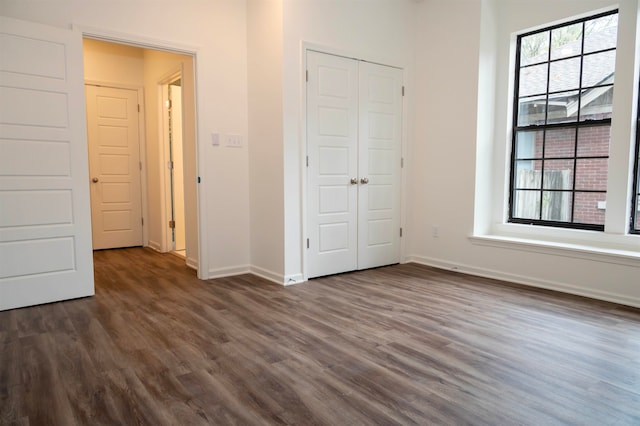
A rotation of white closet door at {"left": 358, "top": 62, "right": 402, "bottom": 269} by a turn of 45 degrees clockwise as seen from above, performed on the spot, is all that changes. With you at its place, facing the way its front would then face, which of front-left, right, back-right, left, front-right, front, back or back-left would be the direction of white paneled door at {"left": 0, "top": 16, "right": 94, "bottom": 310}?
front-right

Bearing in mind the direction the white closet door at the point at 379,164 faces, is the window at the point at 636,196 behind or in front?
in front

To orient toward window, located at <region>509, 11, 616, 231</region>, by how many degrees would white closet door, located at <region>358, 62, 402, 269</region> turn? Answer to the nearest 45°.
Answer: approximately 45° to its left

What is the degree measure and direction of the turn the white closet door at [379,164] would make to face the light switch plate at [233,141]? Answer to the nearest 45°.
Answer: approximately 135° to its right

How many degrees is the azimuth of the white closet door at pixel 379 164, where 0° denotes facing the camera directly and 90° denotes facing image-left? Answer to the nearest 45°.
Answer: approximately 315°

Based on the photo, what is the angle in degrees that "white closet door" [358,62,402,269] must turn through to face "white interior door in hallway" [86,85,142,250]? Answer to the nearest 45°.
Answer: approximately 135° to its right
